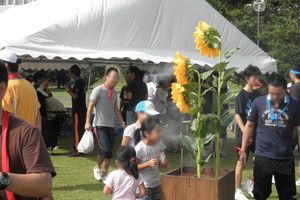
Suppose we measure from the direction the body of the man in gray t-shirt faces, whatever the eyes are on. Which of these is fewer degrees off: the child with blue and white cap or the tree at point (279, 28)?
the child with blue and white cap

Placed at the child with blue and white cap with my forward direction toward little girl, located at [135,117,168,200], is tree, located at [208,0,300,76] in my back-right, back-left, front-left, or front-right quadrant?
back-left

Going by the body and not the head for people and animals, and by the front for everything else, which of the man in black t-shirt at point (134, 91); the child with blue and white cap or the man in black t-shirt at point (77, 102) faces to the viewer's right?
the child with blue and white cap

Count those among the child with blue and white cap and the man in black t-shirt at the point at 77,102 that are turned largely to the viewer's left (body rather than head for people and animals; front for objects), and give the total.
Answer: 1
